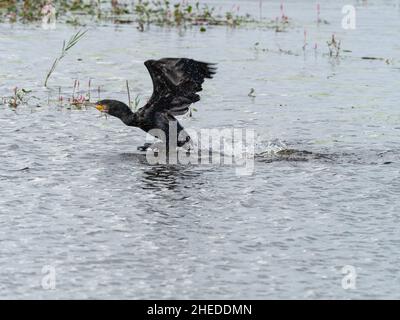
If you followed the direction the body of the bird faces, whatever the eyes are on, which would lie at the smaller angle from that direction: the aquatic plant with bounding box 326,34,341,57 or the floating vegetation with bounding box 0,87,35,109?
the floating vegetation

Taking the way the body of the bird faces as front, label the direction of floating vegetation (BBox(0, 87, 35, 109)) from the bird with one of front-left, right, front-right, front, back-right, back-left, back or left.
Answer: front-right

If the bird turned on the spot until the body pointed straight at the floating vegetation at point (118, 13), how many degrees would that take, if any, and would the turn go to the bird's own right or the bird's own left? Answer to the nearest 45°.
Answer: approximately 90° to the bird's own right

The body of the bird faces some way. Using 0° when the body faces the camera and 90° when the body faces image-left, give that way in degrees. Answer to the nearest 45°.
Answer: approximately 90°

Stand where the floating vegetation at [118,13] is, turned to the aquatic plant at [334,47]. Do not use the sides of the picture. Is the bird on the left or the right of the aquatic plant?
right

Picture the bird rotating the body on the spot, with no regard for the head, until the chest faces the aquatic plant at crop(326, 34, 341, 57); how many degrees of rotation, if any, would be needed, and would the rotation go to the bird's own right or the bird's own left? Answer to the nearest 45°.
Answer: approximately 135° to the bird's own right
